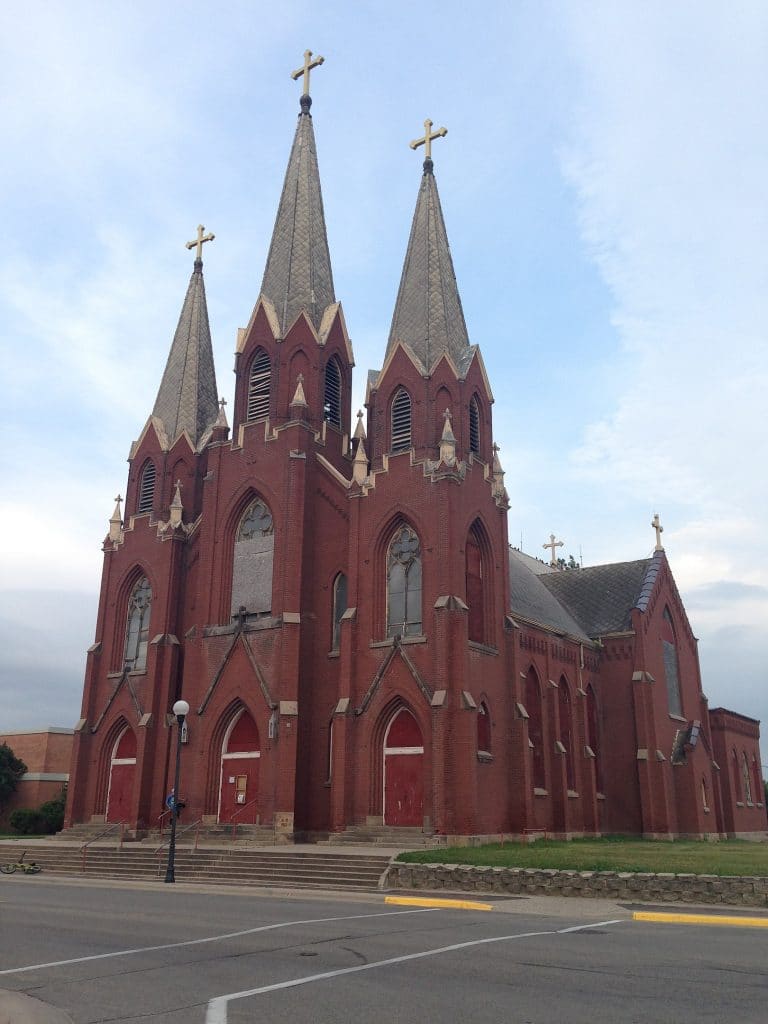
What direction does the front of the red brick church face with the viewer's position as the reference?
facing the viewer and to the left of the viewer

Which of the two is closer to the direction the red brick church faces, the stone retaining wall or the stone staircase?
the stone staircase

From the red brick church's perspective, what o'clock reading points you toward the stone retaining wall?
The stone retaining wall is roughly at 10 o'clock from the red brick church.

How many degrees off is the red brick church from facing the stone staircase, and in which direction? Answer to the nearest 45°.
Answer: approximately 45° to its left

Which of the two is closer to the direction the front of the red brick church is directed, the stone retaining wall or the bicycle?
the bicycle

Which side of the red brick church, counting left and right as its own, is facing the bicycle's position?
front
